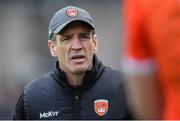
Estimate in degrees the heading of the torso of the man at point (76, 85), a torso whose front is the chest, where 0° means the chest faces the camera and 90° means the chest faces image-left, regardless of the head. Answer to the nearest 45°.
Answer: approximately 0°

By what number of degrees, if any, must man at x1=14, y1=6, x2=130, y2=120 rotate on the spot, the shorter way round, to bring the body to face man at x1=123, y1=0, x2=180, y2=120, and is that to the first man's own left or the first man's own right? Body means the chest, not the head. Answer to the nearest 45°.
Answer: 0° — they already face them
